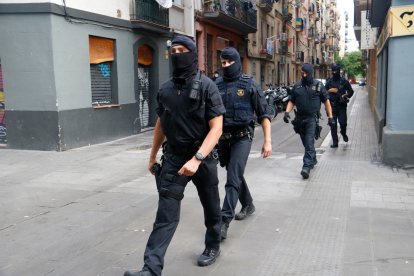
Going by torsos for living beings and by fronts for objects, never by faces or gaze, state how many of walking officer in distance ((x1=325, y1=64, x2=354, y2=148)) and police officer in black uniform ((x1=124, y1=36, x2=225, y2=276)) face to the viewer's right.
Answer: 0

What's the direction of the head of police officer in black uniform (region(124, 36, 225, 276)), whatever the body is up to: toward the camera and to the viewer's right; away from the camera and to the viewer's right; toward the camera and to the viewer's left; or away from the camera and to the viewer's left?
toward the camera and to the viewer's left

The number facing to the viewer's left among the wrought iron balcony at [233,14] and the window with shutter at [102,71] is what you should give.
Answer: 0

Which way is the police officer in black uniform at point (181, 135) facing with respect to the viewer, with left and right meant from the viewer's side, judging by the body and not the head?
facing the viewer and to the left of the viewer

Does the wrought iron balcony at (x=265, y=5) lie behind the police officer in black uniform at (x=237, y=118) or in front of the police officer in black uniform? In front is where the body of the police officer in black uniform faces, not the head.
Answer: behind

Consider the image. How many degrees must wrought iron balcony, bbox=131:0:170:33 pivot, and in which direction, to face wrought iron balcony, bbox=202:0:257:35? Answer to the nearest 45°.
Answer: approximately 90° to its left

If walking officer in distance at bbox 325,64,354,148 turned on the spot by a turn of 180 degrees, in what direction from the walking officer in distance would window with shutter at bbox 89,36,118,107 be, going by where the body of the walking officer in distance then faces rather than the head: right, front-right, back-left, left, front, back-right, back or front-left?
left

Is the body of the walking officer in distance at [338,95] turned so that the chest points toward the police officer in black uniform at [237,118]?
yes

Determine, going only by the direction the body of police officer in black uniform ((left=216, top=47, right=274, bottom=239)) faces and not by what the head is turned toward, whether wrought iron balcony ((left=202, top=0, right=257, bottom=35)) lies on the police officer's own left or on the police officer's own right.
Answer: on the police officer's own right

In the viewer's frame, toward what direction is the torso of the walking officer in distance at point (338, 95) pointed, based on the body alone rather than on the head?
toward the camera

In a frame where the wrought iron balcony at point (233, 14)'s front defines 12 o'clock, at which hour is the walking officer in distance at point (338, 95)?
The walking officer in distance is roughly at 1 o'clock from the wrought iron balcony.

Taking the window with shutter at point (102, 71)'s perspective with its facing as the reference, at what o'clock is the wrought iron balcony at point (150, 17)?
The wrought iron balcony is roughly at 9 o'clock from the window with shutter.
